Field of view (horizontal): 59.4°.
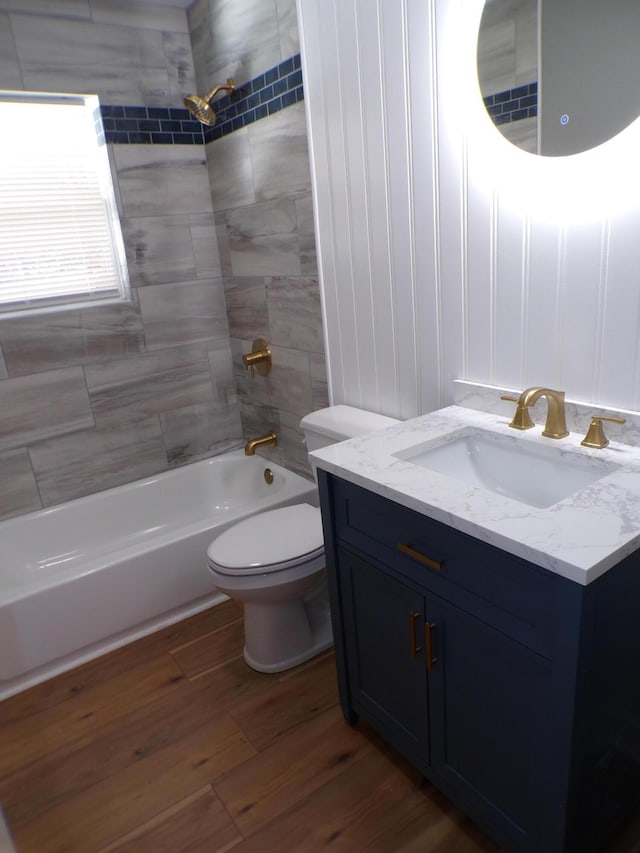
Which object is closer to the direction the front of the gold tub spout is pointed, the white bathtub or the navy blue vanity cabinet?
the white bathtub

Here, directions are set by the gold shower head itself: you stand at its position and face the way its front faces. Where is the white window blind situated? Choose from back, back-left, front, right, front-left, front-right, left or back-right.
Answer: front-right

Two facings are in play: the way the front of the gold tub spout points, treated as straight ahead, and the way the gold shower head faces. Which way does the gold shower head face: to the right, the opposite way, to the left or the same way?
the same way

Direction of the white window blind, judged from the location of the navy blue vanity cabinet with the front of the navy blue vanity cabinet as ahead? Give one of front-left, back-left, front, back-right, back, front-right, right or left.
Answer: right

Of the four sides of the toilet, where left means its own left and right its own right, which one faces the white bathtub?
right

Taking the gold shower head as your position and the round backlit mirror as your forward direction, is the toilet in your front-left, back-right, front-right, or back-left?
front-right

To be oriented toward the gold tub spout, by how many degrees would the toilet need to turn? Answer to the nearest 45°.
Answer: approximately 135° to its right

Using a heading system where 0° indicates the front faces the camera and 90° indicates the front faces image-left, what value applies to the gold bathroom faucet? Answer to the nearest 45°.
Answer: approximately 45°

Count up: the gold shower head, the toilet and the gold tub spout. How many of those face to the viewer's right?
0

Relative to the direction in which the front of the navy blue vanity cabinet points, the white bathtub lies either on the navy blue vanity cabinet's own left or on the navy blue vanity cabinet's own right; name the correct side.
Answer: on the navy blue vanity cabinet's own right

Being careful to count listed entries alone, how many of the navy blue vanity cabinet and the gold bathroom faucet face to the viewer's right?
0

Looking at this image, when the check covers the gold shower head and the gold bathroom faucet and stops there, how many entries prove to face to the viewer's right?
0

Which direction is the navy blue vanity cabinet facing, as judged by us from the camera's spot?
facing the viewer and to the left of the viewer

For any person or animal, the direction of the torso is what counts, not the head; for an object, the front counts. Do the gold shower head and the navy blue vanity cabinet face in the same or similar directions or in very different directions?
same or similar directions

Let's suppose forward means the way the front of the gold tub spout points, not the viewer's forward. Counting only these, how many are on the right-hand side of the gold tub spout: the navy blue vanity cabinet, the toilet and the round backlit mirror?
0

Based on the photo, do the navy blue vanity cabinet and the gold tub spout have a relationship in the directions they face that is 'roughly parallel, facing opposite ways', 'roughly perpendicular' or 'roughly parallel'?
roughly parallel
